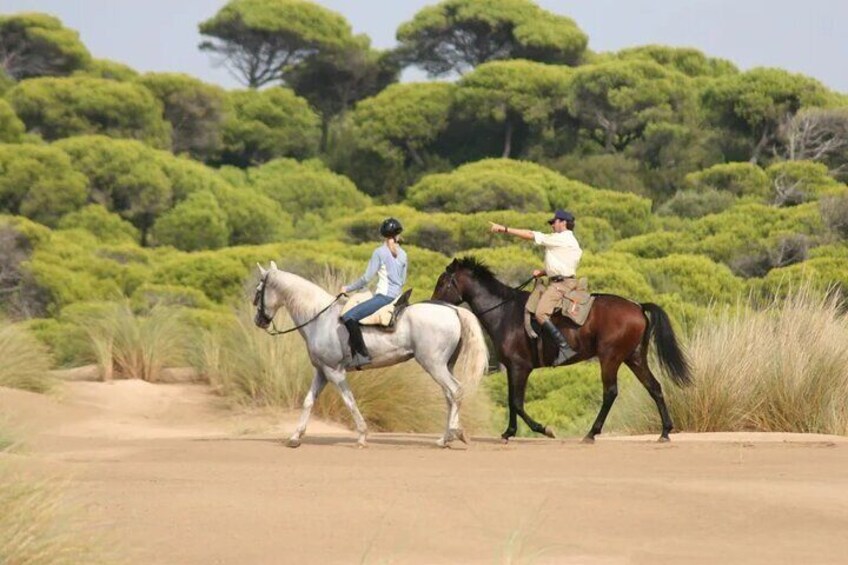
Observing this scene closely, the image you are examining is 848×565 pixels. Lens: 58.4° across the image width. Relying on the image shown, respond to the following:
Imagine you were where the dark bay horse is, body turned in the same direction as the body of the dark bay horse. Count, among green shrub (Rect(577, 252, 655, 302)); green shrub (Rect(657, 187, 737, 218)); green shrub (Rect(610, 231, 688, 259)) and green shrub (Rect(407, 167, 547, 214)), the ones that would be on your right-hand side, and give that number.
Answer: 4

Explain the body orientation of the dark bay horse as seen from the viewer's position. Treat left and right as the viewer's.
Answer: facing to the left of the viewer

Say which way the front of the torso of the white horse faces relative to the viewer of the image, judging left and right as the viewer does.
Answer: facing to the left of the viewer

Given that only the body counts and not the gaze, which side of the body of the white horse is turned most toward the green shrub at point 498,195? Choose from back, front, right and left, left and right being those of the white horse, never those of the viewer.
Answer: right

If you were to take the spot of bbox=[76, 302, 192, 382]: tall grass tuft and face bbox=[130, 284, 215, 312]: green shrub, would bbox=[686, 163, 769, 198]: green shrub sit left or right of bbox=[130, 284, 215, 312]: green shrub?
right

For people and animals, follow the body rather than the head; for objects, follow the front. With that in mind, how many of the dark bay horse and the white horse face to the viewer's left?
2

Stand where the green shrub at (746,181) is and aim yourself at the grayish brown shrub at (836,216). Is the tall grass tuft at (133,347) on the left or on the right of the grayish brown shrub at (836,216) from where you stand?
right
